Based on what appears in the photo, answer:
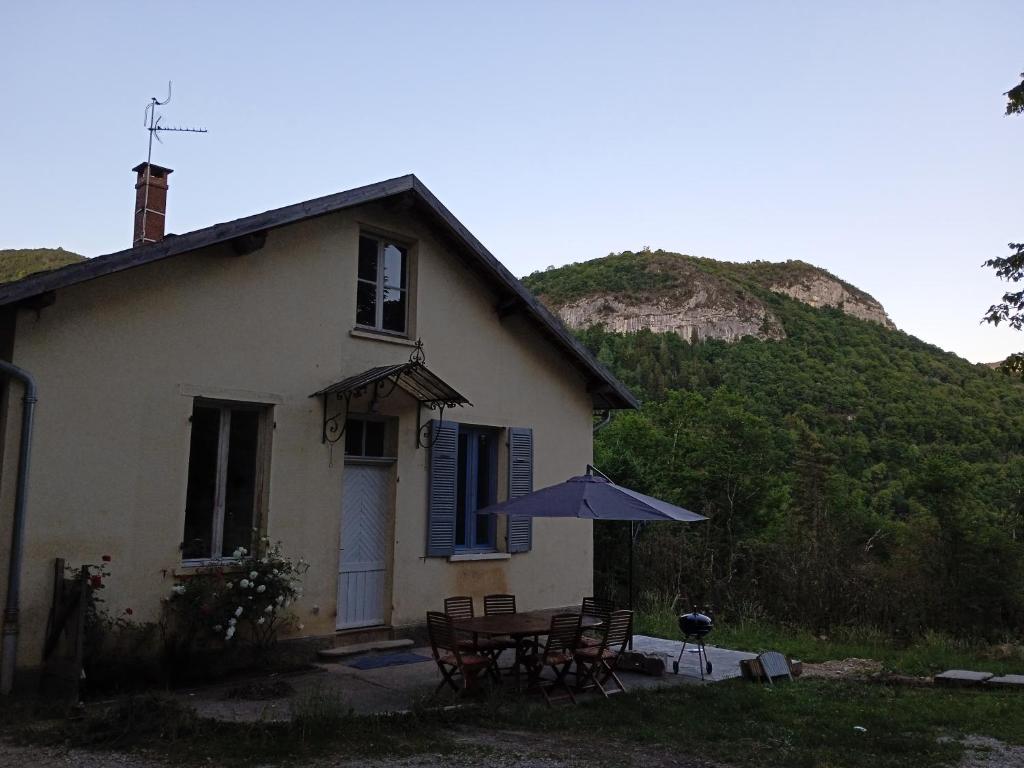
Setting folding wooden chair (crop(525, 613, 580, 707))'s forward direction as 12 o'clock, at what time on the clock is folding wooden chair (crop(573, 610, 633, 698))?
folding wooden chair (crop(573, 610, 633, 698)) is roughly at 3 o'clock from folding wooden chair (crop(525, 613, 580, 707)).

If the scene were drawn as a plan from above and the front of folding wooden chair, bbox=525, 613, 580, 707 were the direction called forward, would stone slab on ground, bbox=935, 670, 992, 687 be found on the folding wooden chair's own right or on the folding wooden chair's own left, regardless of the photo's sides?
on the folding wooden chair's own right

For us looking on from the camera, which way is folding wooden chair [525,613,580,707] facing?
facing away from the viewer and to the left of the viewer

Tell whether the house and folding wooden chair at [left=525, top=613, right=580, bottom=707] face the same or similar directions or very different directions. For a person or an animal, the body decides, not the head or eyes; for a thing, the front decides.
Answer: very different directions

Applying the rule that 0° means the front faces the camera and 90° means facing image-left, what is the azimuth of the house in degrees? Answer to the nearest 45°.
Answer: approximately 315°
